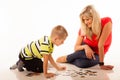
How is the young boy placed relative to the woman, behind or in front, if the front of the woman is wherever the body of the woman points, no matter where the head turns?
in front

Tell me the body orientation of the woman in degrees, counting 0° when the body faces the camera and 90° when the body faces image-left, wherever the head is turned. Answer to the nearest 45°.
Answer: approximately 45°

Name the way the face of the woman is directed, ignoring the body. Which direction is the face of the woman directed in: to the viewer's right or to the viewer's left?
to the viewer's left

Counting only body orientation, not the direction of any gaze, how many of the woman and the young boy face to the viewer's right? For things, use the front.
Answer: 1

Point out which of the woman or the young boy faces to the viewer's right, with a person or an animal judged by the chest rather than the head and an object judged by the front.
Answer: the young boy

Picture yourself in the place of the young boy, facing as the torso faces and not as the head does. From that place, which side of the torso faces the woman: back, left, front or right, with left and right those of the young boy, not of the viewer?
front

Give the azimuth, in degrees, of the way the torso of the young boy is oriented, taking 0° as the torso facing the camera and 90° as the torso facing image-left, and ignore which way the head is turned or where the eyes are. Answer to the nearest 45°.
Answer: approximately 270°
